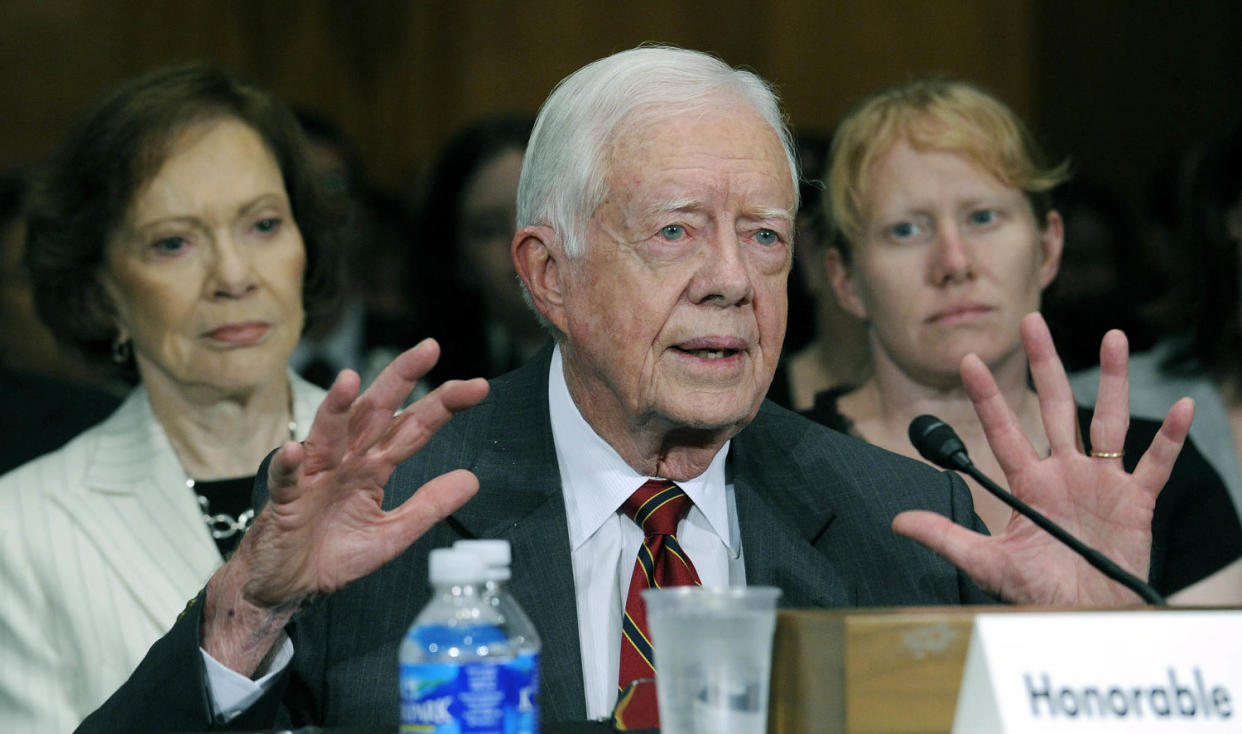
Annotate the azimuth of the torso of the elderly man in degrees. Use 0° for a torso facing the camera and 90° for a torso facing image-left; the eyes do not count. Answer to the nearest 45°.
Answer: approximately 315°

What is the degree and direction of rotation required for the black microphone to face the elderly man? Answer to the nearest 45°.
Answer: approximately 45° to its right

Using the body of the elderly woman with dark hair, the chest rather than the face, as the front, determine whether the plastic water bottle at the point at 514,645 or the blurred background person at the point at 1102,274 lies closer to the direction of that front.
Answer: the plastic water bottle

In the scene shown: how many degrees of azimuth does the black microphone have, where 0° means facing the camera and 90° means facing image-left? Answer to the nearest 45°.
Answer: approximately 90°

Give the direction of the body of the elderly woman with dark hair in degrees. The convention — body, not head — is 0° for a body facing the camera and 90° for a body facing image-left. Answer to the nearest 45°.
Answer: approximately 315°

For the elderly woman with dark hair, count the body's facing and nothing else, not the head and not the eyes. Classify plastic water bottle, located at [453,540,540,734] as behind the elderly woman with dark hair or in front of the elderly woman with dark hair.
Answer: in front

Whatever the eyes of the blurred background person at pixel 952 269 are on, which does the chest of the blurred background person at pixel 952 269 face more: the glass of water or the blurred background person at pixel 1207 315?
the glass of water

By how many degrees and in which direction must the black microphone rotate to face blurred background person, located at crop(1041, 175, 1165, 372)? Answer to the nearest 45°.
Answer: approximately 90° to its right

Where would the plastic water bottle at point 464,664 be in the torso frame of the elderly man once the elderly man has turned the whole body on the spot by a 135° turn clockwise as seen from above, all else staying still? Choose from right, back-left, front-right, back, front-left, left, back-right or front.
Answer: left

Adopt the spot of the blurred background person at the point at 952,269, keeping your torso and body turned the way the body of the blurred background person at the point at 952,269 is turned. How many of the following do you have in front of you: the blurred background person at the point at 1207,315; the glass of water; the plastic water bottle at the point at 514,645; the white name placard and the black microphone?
4

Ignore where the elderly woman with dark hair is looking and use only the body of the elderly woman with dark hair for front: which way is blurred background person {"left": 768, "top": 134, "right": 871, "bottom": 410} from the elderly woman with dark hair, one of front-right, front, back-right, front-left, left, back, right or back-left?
back-left

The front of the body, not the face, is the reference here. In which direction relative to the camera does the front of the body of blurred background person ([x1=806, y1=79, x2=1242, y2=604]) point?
toward the camera

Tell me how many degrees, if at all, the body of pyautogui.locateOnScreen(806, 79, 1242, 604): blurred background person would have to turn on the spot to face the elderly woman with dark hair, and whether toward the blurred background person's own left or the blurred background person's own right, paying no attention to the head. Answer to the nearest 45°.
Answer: approximately 90° to the blurred background person's own right
